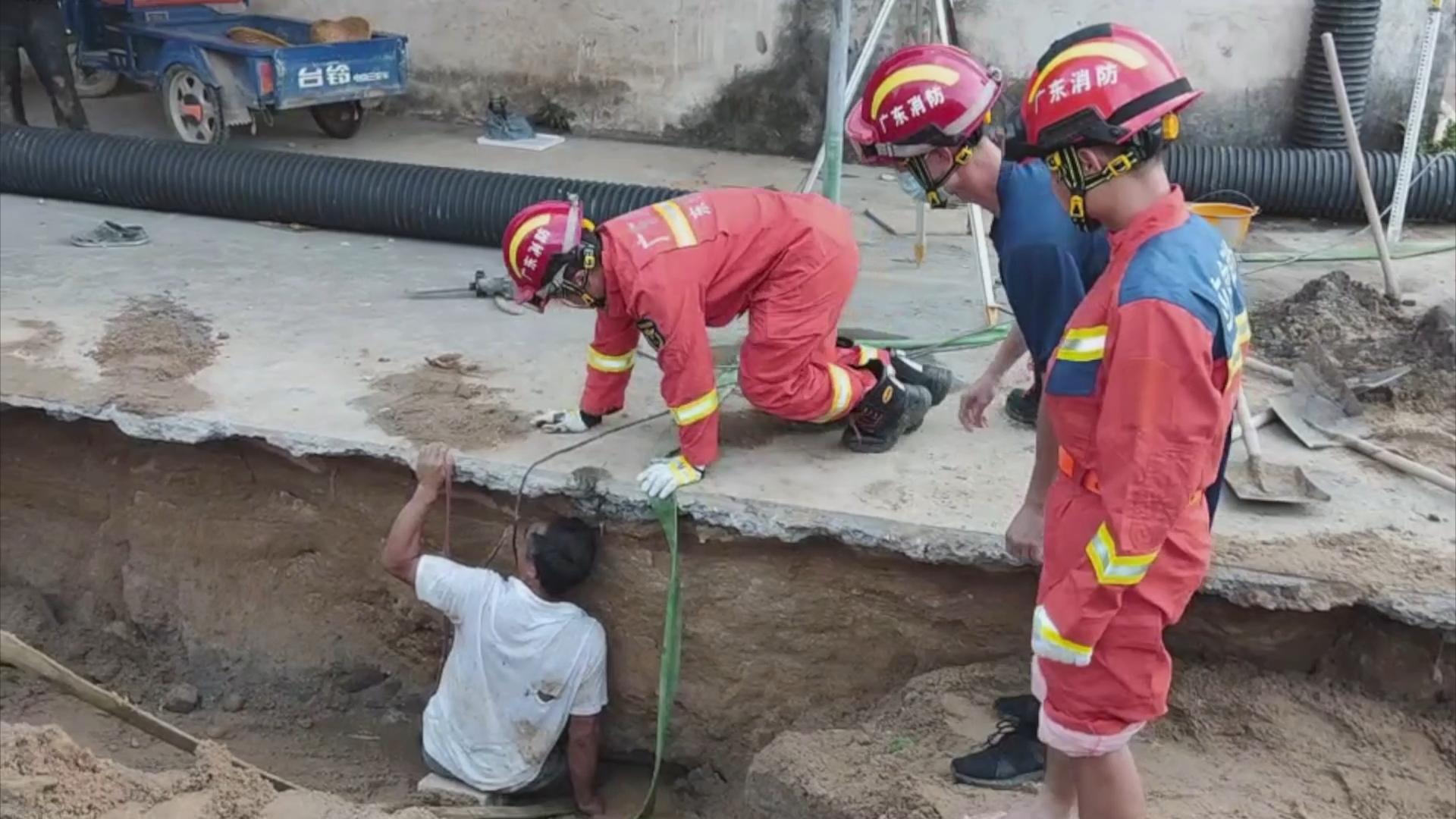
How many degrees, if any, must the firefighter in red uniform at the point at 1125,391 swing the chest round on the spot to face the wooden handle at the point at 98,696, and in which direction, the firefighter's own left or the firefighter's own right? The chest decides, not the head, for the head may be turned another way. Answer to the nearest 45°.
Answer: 0° — they already face it

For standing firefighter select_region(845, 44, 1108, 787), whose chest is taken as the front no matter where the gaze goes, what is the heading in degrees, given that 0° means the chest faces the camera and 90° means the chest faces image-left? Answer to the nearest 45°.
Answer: approximately 90°

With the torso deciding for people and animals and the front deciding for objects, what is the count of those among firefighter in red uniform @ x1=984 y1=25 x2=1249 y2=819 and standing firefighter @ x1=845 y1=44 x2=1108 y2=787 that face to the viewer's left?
2

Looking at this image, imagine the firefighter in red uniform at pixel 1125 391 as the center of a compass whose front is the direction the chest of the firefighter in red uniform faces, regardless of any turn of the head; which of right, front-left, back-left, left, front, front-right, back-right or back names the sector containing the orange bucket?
right

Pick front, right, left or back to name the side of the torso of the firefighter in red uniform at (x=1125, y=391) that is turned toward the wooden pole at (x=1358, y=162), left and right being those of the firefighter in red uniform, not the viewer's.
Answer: right

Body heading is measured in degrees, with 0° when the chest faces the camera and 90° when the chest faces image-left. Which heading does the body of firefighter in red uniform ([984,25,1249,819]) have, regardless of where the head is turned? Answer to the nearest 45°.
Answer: approximately 90°

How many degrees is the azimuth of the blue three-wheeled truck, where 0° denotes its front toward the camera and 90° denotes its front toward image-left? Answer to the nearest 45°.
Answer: approximately 135°

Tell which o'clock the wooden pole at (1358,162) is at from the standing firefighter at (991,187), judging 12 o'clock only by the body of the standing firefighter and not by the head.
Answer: The wooden pole is roughly at 4 o'clock from the standing firefighter.

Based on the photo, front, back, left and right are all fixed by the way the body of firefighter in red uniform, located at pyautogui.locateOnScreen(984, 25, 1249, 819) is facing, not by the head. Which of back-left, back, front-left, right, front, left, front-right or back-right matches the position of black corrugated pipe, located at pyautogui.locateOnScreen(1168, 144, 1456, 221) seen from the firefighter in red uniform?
right
